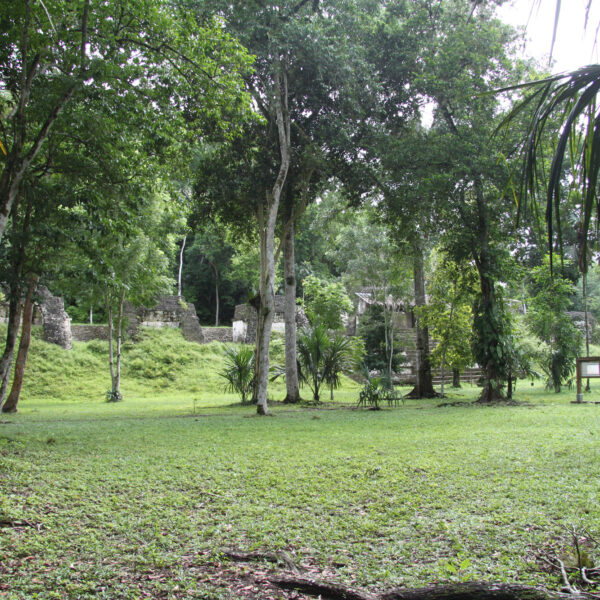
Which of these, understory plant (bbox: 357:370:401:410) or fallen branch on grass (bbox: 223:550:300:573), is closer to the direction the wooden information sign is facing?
the fallen branch on grass

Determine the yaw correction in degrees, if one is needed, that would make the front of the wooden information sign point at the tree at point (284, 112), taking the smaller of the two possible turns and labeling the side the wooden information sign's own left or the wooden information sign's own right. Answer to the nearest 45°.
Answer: approximately 90° to the wooden information sign's own right

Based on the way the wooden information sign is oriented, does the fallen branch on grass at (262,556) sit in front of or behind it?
in front

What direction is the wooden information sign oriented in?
toward the camera

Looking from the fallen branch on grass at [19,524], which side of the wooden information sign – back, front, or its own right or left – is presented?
front

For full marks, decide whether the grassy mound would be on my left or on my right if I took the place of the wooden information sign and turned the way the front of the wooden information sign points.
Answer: on my right

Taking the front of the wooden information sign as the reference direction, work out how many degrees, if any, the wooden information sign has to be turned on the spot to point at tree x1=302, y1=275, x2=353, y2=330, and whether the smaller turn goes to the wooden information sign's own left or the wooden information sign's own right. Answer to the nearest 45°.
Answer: approximately 135° to the wooden information sign's own right

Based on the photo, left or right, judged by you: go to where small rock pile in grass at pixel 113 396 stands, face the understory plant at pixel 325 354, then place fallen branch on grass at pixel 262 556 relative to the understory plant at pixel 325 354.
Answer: right

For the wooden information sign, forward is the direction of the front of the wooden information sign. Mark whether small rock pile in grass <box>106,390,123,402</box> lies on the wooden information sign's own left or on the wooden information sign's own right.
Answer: on the wooden information sign's own right

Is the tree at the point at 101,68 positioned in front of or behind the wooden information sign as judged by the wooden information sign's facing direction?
in front

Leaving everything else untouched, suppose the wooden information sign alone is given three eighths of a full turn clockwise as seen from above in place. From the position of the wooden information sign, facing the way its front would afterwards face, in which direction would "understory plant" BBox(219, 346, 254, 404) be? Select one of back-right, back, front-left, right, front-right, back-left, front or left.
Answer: front-left

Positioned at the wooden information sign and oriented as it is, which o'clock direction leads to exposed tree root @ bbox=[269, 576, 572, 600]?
The exposed tree root is roughly at 12 o'clock from the wooden information sign.
